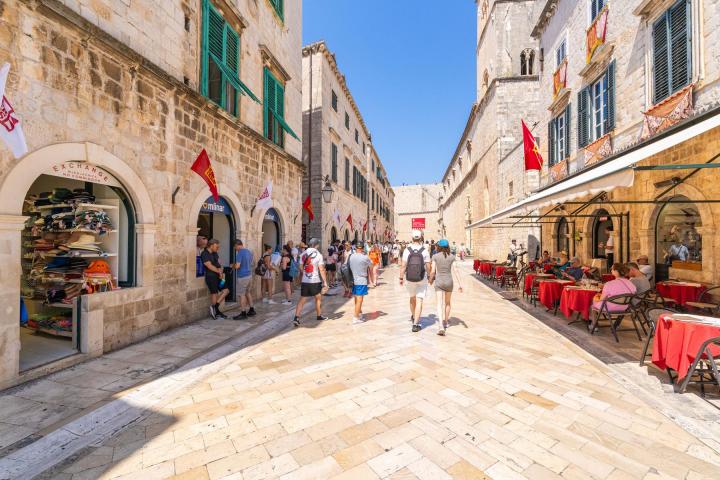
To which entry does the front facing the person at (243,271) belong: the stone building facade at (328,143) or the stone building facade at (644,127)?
the stone building facade at (644,127)

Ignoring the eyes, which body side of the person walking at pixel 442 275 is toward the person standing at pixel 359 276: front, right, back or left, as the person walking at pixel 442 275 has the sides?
left

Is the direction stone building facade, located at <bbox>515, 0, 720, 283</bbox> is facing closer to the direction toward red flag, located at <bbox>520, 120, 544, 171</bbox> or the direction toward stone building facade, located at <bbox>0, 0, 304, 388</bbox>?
the stone building facade

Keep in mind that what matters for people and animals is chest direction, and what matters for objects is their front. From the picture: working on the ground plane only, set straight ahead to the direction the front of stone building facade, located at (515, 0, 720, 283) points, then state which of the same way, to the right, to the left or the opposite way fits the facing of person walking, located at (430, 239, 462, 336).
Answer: to the right

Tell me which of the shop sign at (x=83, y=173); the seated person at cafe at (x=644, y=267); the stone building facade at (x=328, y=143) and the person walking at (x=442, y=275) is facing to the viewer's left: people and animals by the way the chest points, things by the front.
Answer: the seated person at cafe

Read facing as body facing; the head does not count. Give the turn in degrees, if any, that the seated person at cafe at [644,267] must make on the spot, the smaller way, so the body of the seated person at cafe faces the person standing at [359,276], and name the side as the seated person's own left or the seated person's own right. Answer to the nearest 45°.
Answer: approximately 45° to the seated person's own left

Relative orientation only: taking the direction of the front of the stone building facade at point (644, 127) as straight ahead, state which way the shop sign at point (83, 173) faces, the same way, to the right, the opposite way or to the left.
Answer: the opposite way

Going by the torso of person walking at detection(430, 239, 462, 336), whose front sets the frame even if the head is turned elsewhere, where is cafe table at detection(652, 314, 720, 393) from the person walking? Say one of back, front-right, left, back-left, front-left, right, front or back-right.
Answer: back-right

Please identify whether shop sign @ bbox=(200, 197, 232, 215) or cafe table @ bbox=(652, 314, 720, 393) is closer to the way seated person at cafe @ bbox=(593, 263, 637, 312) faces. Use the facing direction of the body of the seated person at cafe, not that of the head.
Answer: the shop sign

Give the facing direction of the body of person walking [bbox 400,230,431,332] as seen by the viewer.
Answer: away from the camera

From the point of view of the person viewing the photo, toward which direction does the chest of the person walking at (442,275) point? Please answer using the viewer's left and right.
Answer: facing away from the viewer

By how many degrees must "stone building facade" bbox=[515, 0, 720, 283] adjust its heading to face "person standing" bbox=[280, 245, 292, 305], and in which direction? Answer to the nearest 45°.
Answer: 0° — it already faces them

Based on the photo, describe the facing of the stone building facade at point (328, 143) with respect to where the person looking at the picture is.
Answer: facing to the right of the viewer

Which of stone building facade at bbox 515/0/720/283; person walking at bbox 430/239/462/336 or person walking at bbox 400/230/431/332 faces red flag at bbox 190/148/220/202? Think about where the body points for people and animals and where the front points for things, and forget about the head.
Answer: the stone building facade
